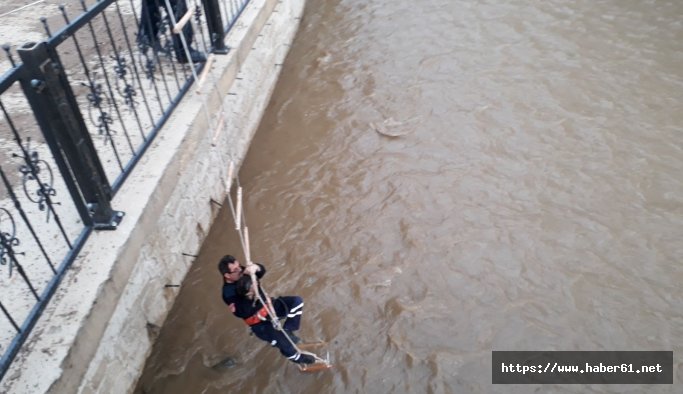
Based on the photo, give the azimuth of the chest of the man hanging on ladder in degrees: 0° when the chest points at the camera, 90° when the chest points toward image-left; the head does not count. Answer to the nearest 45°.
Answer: approximately 270°
